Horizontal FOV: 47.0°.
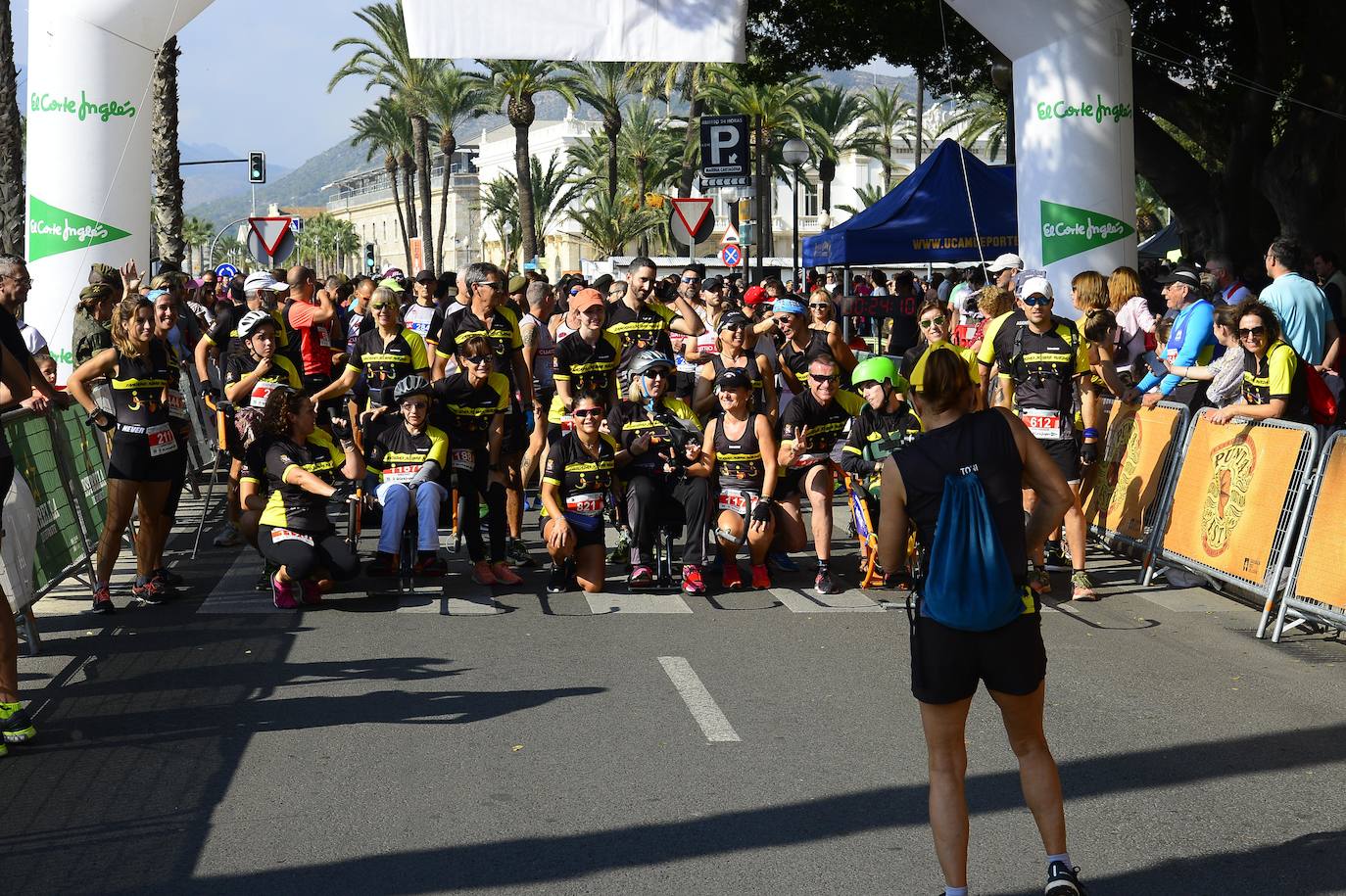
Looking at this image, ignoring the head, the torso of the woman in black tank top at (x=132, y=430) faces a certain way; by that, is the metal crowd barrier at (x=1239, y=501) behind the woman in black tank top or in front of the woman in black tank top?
in front

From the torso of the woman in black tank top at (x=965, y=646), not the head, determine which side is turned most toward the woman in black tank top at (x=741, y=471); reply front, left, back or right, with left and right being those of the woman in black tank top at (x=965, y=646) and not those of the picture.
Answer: front

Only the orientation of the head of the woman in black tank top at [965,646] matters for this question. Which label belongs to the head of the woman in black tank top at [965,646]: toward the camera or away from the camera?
away from the camera

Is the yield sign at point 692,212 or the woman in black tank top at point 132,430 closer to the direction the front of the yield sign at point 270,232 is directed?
the woman in black tank top

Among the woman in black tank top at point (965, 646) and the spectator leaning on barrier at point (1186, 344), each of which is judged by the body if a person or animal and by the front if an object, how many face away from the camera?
1

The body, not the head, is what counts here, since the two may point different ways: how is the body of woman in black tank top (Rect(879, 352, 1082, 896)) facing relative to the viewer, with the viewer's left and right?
facing away from the viewer

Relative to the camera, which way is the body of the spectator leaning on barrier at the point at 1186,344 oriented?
to the viewer's left

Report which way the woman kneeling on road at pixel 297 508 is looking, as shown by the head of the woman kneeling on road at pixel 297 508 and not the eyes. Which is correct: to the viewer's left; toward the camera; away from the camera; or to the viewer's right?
to the viewer's right

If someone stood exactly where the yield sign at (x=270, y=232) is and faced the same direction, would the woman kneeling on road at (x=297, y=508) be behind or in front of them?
in front

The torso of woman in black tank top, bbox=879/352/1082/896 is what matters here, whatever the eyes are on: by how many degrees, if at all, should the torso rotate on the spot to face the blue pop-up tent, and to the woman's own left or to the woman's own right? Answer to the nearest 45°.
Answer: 0° — they already face it

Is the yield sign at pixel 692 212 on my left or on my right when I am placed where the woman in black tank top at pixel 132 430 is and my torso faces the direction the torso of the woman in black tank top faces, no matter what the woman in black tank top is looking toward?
on my left

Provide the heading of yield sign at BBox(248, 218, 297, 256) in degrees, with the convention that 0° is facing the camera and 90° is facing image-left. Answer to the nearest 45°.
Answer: approximately 0°
